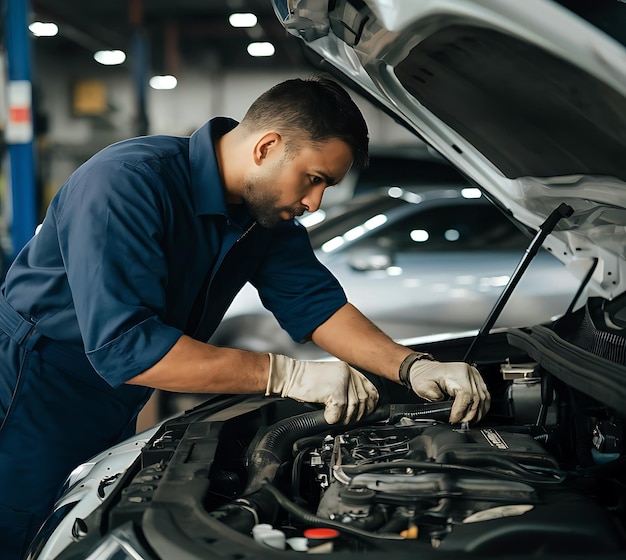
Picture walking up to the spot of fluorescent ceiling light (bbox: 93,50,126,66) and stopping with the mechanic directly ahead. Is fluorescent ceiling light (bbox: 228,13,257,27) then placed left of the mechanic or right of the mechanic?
left

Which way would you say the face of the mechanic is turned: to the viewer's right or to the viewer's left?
to the viewer's right

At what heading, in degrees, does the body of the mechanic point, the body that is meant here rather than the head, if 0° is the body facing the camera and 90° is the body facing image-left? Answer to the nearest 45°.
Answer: approximately 270°

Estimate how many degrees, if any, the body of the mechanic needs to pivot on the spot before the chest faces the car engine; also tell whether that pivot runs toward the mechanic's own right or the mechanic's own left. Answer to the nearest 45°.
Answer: approximately 45° to the mechanic's own right
